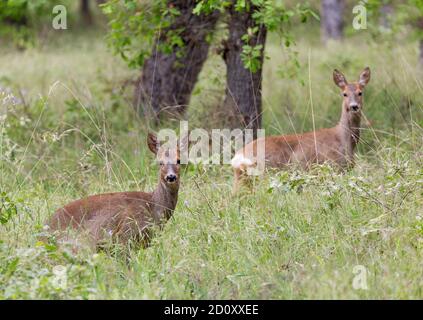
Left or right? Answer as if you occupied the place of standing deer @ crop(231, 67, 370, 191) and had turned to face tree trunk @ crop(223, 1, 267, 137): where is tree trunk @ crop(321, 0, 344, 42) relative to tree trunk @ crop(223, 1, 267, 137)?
right

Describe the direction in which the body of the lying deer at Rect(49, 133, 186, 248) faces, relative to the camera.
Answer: to the viewer's right

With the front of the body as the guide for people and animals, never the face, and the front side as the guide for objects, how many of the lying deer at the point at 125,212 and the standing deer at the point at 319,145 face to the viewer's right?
2

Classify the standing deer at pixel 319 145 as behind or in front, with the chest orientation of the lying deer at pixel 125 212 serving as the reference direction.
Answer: in front

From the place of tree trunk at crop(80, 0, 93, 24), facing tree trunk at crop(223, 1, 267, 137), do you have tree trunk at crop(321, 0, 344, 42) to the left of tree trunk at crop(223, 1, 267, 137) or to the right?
left

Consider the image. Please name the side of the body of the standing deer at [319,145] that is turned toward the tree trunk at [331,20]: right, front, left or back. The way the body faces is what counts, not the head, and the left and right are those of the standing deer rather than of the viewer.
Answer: left

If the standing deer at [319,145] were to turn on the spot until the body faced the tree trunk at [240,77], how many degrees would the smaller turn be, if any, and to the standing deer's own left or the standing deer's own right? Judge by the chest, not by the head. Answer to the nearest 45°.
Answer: approximately 135° to the standing deer's own left

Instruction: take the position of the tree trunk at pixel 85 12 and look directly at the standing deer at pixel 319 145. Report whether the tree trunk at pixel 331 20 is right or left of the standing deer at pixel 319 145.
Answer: left

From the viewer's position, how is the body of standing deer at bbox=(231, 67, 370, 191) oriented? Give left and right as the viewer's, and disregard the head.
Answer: facing to the right of the viewer

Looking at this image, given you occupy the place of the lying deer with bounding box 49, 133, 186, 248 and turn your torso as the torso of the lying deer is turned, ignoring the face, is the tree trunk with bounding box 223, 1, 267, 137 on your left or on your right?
on your left

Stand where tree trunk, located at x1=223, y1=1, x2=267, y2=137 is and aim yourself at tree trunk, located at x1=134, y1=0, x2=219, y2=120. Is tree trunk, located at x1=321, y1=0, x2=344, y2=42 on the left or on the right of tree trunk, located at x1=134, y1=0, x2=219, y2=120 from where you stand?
right

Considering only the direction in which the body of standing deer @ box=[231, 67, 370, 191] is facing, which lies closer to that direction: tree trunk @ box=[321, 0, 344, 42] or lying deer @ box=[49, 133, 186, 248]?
the tree trunk

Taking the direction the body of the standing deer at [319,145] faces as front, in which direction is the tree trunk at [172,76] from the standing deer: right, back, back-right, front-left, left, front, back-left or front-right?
back-left
